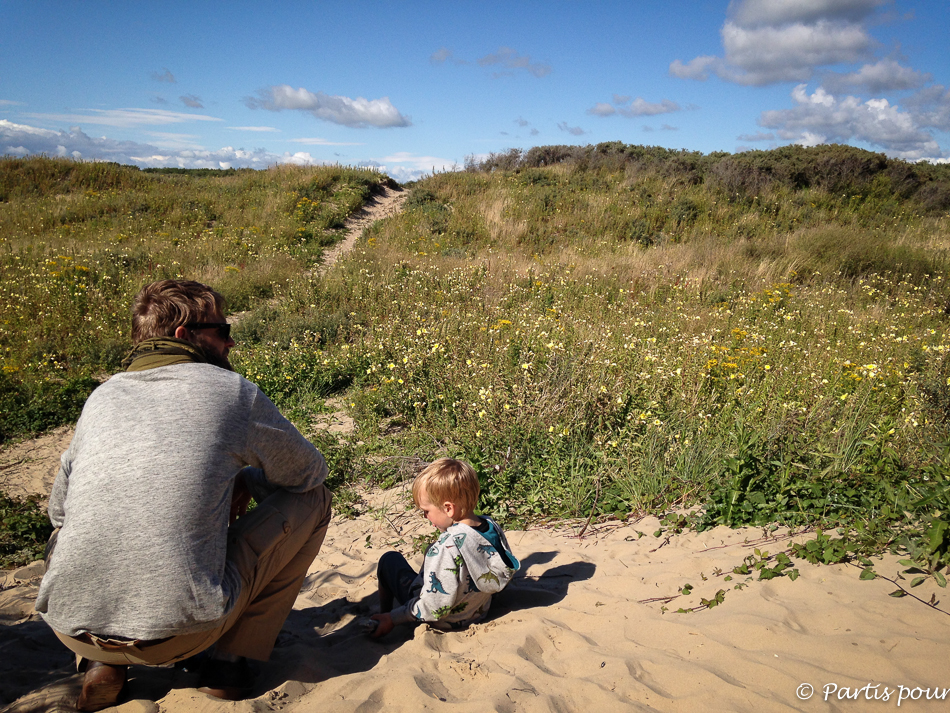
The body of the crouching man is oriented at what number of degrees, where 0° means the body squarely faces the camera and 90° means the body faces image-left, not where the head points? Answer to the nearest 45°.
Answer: approximately 225°

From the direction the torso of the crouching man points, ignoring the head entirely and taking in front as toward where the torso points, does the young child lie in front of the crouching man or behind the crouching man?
in front

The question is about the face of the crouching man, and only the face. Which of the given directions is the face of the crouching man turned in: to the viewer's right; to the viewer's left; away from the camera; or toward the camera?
to the viewer's right

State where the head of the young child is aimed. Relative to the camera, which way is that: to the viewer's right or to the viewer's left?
to the viewer's left
